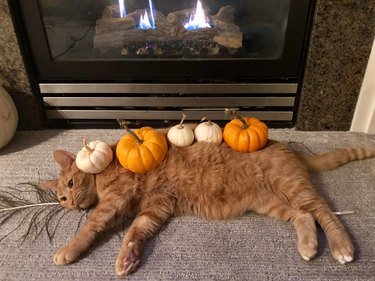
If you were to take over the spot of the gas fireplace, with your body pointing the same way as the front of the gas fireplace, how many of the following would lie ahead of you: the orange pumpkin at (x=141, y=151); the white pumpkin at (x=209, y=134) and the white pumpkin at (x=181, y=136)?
3

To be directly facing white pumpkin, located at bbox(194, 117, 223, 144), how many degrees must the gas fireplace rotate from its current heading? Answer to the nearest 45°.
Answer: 0° — it already faces it

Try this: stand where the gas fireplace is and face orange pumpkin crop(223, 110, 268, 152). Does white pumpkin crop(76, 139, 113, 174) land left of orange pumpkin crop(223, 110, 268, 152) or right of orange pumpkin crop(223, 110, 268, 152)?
right

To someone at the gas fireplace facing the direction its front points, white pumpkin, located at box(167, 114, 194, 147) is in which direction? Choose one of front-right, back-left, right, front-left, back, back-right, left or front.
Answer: front

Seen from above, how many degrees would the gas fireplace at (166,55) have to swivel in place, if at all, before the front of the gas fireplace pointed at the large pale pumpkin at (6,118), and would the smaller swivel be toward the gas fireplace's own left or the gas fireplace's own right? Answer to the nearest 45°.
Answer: approximately 90° to the gas fireplace's own right

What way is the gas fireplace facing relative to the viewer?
toward the camera

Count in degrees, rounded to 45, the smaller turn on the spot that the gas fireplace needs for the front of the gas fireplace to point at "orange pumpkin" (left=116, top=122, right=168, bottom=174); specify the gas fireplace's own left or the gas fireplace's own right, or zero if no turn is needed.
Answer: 0° — it already faces it

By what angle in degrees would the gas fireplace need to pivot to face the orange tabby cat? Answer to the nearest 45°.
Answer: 0° — it already faces it

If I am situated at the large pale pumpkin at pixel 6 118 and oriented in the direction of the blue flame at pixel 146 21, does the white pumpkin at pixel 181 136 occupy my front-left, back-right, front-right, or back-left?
front-right

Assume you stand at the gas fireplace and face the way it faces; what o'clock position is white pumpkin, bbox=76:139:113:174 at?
The white pumpkin is roughly at 1 o'clock from the gas fireplace.

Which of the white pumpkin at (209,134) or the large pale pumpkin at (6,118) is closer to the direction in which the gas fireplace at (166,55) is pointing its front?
the white pumpkin
